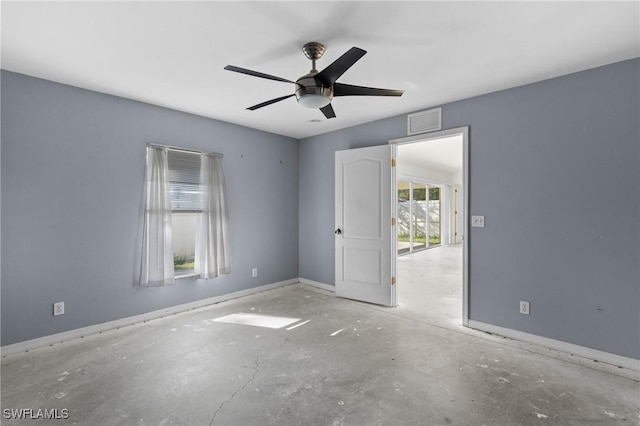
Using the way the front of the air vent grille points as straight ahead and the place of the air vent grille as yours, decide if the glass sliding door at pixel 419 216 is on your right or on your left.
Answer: on your right

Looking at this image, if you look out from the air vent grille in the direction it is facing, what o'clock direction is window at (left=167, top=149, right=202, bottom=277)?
The window is roughly at 1 o'clock from the air vent grille.

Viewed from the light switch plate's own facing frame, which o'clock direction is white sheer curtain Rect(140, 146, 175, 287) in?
The white sheer curtain is roughly at 2 o'clock from the light switch plate.

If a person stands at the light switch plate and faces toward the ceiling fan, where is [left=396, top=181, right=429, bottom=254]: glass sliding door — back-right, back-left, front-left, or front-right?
back-right

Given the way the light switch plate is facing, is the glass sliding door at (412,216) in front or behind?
behind

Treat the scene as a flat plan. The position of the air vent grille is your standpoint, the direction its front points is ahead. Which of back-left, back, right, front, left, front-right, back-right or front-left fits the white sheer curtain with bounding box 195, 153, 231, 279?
front-right

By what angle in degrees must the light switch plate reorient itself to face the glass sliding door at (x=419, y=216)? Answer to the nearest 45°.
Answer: approximately 180°

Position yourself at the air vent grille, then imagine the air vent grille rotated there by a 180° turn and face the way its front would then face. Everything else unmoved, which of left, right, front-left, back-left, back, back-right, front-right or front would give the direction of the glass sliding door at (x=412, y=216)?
front-left

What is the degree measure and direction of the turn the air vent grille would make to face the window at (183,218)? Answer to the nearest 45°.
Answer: approximately 45° to its right

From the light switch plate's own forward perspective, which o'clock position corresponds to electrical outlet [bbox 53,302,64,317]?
The electrical outlet is roughly at 2 o'clock from the light switch plate.

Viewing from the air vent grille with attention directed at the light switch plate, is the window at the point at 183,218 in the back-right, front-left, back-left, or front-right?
back-right

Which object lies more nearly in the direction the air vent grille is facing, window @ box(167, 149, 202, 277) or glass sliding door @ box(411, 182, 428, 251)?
the window

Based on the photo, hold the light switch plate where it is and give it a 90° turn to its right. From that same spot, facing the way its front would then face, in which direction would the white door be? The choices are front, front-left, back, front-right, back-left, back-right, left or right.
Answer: front
